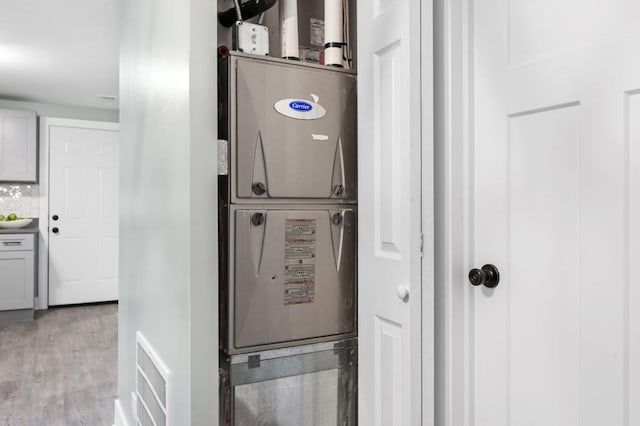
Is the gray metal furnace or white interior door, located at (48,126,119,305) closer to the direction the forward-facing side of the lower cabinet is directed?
the gray metal furnace

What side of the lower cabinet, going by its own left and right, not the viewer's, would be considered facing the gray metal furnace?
front

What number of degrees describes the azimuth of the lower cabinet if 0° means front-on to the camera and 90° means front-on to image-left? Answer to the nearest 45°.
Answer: approximately 0°

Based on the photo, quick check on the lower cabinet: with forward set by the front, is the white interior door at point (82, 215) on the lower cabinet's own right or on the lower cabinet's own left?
on the lower cabinet's own left

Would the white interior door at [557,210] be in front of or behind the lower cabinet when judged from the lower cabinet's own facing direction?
in front

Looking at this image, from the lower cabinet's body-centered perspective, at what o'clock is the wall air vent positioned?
The wall air vent is roughly at 12 o'clock from the lower cabinet.
